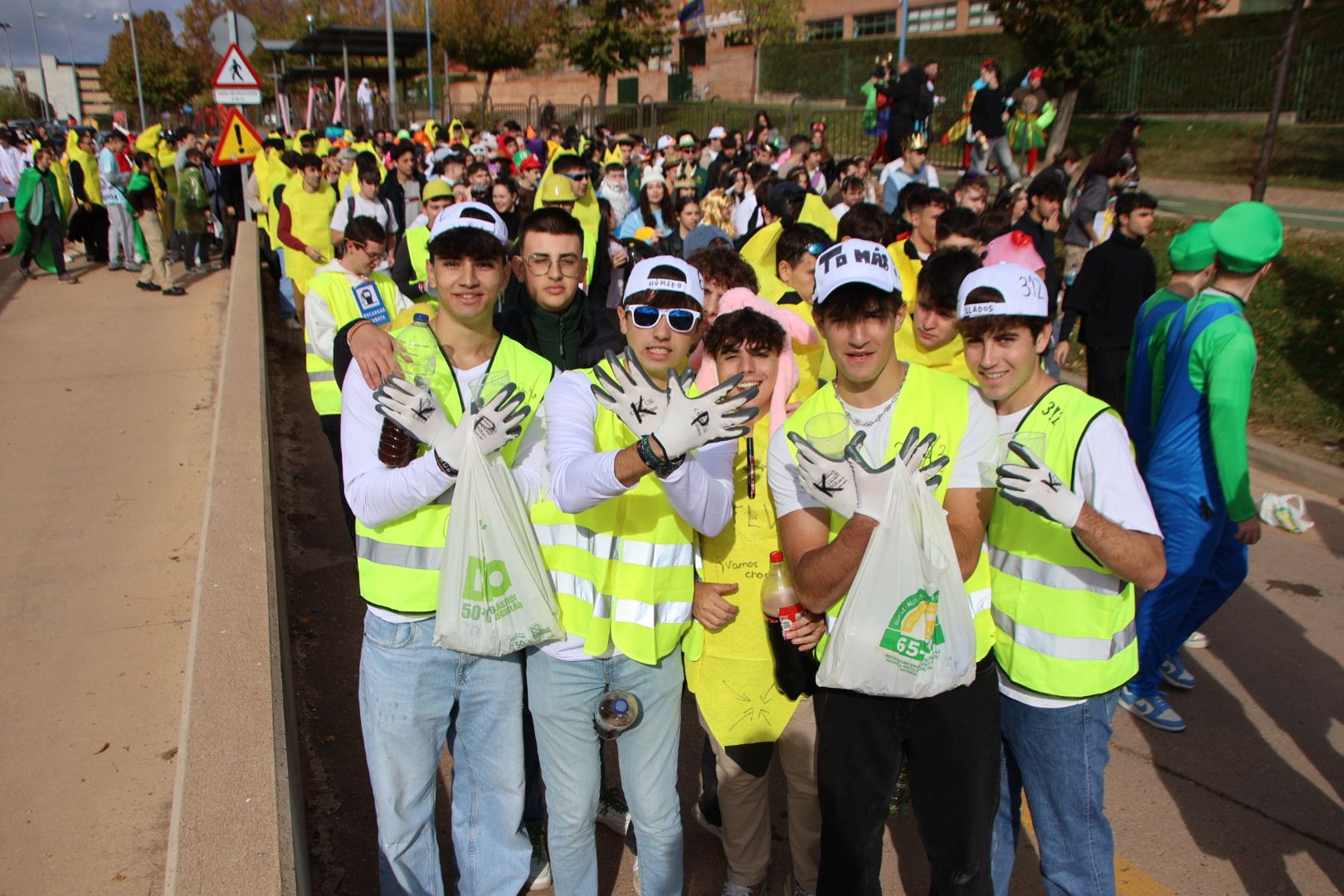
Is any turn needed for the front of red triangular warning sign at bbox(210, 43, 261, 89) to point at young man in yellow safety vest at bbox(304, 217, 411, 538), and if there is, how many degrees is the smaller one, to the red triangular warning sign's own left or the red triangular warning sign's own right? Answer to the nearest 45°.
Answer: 0° — it already faces them

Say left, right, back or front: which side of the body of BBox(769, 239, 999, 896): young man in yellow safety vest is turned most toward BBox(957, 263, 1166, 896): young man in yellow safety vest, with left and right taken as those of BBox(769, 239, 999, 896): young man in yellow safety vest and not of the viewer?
left

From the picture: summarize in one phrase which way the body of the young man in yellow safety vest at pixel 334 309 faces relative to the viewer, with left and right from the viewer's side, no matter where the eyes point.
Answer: facing the viewer and to the right of the viewer

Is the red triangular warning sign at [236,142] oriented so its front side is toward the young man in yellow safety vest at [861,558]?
yes

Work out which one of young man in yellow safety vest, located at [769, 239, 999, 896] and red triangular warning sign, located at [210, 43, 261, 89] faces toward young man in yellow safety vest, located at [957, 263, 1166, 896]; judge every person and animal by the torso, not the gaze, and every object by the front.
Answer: the red triangular warning sign

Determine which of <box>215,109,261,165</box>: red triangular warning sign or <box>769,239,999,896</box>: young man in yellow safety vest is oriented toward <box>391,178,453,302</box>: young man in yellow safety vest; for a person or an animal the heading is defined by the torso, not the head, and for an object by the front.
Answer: the red triangular warning sign

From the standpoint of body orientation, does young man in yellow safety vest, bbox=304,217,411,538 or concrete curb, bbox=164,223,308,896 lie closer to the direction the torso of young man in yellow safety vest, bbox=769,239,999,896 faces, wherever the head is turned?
the concrete curb

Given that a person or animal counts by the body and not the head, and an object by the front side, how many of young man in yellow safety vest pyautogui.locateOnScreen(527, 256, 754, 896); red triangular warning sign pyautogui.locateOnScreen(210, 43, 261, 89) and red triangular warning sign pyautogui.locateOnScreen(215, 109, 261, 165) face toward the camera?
3

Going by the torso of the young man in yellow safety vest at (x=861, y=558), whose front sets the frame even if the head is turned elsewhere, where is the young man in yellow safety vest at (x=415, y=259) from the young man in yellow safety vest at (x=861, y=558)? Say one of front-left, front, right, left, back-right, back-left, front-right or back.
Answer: back-right

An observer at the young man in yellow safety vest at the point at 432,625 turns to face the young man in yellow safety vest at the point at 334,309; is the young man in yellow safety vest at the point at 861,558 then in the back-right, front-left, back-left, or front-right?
back-right

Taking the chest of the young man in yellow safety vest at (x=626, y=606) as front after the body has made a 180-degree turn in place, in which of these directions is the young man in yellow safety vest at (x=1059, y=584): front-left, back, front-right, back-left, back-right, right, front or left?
right

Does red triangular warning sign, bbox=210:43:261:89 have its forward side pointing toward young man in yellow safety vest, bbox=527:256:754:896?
yes

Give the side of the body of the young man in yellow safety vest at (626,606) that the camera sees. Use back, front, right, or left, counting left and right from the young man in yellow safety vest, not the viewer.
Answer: front
